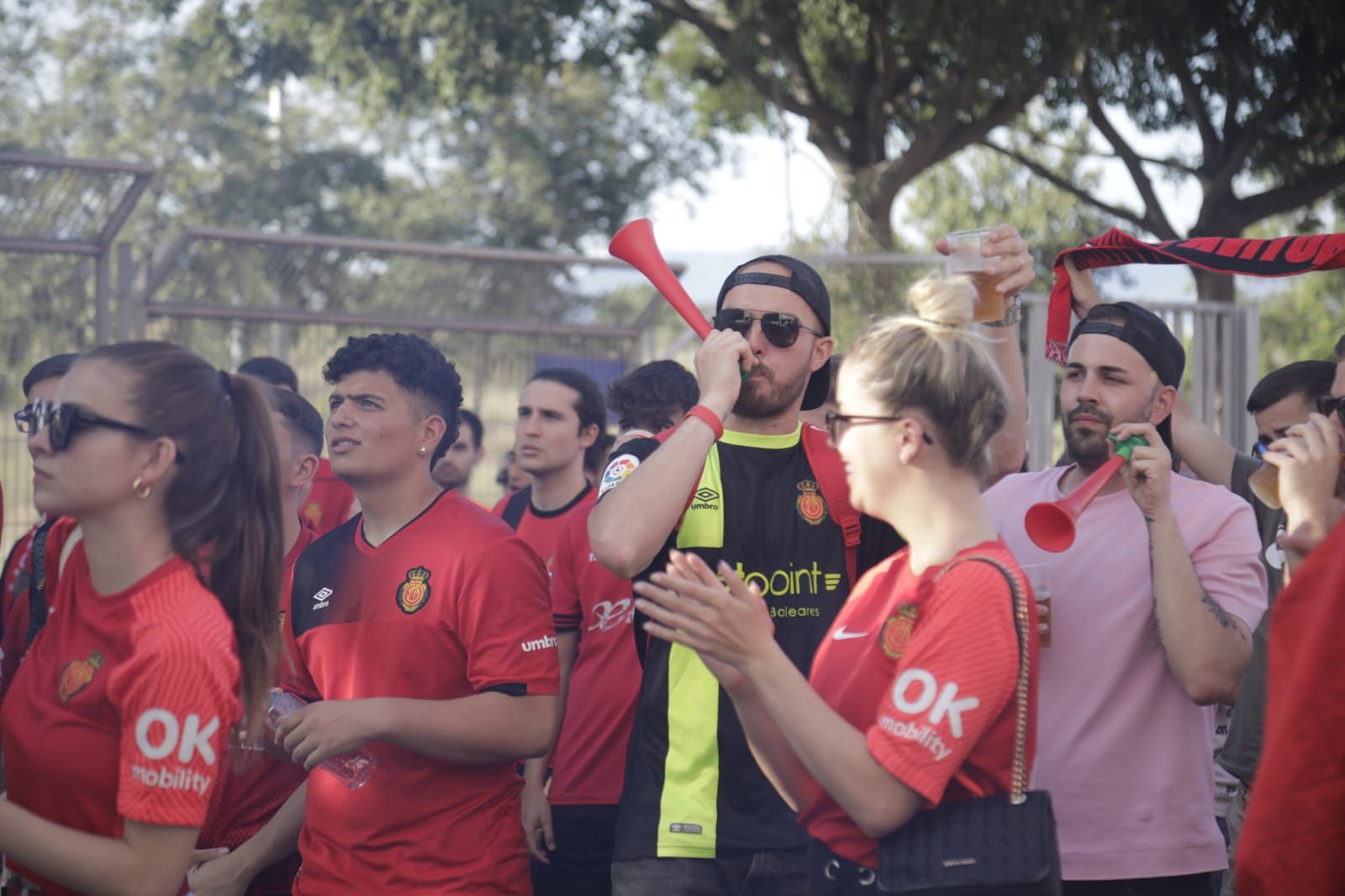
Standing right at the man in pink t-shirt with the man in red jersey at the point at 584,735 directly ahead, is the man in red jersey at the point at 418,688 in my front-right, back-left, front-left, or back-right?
front-left

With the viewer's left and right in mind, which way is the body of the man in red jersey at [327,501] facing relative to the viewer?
facing the viewer and to the left of the viewer

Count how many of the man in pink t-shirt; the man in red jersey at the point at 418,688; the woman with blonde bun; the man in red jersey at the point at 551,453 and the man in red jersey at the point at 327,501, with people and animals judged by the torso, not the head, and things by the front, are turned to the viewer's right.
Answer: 0

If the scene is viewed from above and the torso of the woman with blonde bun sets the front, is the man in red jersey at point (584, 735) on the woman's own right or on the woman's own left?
on the woman's own right

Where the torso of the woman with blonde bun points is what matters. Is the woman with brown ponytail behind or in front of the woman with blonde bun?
in front

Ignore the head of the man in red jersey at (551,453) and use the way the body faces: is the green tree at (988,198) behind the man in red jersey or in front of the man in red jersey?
behind

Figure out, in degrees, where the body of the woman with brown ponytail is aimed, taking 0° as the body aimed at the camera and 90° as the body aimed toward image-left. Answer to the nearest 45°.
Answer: approximately 45°

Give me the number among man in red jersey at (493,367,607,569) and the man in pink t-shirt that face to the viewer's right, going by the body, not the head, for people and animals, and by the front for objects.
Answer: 0

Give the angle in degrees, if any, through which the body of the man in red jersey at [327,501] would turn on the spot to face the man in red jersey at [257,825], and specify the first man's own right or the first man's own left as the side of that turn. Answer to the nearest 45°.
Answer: approximately 45° to the first man's own left

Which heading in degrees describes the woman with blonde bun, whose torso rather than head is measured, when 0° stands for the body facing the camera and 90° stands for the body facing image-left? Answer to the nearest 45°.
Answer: approximately 90°

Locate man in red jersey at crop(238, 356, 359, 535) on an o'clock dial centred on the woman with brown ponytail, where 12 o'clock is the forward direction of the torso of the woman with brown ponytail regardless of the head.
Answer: The man in red jersey is roughly at 5 o'clock from the woman with brown ponytail.

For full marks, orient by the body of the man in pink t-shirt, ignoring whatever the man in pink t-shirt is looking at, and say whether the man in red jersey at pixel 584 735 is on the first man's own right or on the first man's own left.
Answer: on the first man's own right

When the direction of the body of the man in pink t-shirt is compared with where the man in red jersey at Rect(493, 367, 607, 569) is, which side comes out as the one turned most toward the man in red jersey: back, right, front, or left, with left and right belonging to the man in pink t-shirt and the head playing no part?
right

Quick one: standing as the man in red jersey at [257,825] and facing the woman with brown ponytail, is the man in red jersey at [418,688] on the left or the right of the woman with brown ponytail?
left

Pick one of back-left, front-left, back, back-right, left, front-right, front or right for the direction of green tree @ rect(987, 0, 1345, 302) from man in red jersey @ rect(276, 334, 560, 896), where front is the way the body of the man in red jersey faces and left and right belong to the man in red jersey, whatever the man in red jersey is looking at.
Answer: back

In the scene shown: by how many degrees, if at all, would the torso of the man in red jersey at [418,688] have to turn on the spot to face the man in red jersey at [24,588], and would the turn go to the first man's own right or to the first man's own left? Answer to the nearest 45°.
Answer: approximately 45° to the first man's own right

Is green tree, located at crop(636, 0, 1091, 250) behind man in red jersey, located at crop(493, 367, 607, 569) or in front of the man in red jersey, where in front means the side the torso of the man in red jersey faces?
behind

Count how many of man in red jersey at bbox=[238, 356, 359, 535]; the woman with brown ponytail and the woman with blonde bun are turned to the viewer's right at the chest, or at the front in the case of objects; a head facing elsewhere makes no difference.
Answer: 0
